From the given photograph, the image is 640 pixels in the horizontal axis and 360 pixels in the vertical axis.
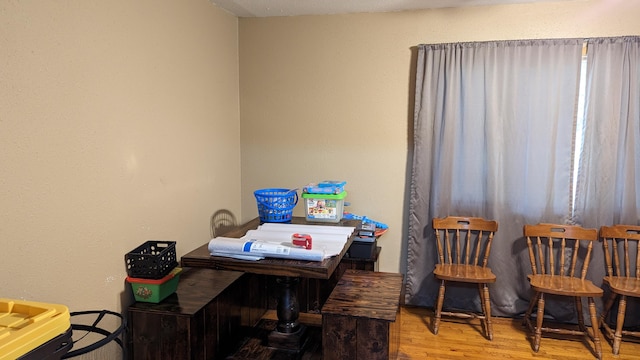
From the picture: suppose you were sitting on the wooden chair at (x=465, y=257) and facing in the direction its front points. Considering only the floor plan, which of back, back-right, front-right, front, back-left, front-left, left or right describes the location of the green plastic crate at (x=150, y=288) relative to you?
front-right

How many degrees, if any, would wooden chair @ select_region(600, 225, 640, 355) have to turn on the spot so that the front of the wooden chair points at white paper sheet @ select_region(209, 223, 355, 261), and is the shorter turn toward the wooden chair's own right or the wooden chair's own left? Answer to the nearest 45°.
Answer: approximately 90° to the wooden chair's own right

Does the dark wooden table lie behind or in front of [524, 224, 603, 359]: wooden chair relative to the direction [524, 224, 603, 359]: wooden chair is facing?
in front

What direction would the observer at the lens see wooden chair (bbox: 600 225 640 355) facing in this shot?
facing the viewer and to the right of the viewer

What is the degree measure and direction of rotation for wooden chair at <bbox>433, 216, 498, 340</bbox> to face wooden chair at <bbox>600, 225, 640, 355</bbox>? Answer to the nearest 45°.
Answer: approximately 90° to its left

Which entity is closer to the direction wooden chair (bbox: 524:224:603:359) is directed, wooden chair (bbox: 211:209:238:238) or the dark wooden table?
the dark wooden table

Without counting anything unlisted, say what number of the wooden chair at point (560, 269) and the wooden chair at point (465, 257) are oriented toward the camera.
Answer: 2

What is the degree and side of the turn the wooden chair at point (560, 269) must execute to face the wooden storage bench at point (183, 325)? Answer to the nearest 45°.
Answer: approximately 45° to its right

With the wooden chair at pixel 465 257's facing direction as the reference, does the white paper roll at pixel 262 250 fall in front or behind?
in front

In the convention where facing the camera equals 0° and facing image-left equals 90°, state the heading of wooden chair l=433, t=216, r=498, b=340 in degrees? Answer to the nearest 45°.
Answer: approximately 0°

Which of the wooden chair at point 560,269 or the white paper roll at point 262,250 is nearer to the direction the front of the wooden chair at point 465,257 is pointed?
the white paper roll

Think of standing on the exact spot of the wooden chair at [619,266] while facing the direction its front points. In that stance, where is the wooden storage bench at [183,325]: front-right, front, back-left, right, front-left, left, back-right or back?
right

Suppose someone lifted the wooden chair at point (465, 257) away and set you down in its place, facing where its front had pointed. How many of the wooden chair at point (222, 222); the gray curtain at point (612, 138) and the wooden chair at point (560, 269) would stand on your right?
1

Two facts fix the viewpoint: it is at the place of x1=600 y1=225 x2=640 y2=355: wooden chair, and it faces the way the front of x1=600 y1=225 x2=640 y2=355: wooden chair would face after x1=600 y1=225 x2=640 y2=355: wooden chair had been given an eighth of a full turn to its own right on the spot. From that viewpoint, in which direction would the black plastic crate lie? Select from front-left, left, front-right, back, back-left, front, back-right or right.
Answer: front-right
